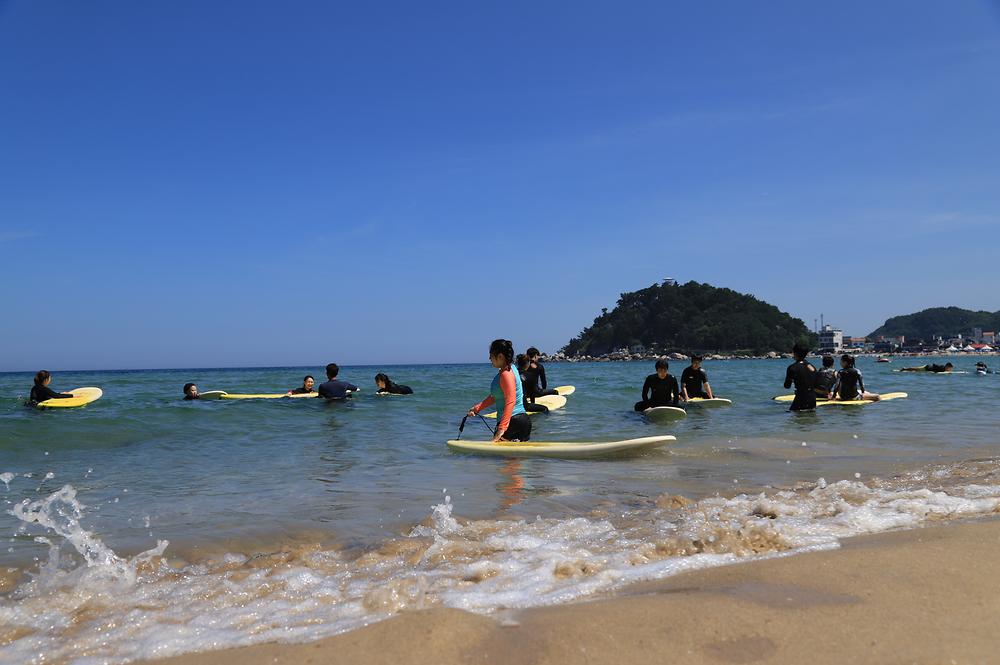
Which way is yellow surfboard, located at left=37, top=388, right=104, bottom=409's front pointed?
to the viewer's right

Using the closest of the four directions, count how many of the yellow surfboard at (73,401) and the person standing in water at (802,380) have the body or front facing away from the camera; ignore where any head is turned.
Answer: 1

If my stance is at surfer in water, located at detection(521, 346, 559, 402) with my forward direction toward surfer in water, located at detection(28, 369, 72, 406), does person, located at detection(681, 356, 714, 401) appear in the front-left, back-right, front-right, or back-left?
back-right

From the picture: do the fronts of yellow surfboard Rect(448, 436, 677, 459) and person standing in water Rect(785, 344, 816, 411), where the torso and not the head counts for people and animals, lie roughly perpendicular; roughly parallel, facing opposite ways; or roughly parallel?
roughly perpendicular

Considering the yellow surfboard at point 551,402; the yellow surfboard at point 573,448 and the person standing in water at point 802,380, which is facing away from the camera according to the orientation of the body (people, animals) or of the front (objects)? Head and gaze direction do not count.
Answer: the person standing in water

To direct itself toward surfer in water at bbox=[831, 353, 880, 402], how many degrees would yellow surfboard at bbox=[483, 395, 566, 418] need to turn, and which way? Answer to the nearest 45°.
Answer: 0° — it already faces them

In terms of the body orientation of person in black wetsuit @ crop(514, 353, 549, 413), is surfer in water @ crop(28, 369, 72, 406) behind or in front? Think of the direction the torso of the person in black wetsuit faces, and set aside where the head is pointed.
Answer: behind

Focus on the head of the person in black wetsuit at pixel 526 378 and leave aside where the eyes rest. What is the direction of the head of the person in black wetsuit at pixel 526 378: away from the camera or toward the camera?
away from the camera

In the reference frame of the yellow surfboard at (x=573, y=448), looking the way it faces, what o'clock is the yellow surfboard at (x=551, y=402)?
the yellow surfboard at (x=551, y=402) is roughly at 9 o'clock from the yellow surfboard at (x=573, y=448).

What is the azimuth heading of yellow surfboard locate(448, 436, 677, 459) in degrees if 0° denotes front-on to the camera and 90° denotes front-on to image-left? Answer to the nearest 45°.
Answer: approximately 270°

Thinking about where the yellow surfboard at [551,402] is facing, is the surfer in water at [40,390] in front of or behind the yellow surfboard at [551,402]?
behind

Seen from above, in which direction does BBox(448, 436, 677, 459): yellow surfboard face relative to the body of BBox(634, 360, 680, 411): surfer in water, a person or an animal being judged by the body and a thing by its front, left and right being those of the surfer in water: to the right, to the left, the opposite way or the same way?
to the left
